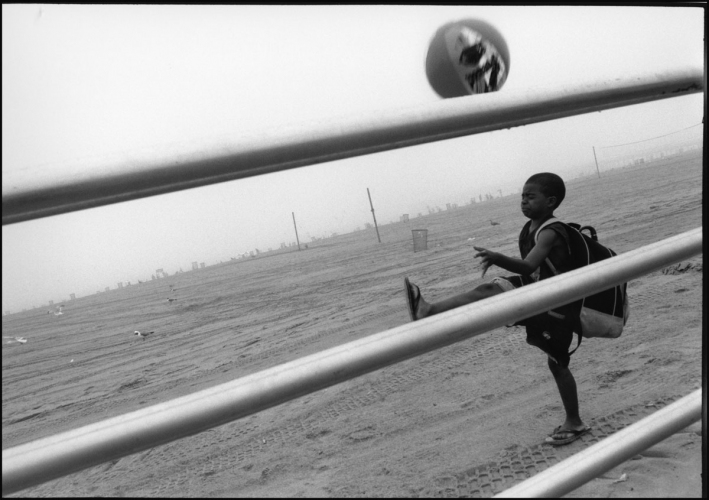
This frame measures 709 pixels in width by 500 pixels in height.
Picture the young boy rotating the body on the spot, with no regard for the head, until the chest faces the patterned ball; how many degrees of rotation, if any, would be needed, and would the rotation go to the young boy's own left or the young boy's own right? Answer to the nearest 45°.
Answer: approximately 90° to the young boy's own left

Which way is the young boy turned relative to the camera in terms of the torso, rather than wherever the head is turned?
to the viewer's left

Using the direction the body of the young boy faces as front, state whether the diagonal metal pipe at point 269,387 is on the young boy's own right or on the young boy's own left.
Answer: on the young boy's own left

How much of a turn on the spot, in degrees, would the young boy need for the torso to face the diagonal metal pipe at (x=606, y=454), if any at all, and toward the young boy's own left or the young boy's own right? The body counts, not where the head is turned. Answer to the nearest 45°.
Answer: approximately 90° to the young boy's own left
